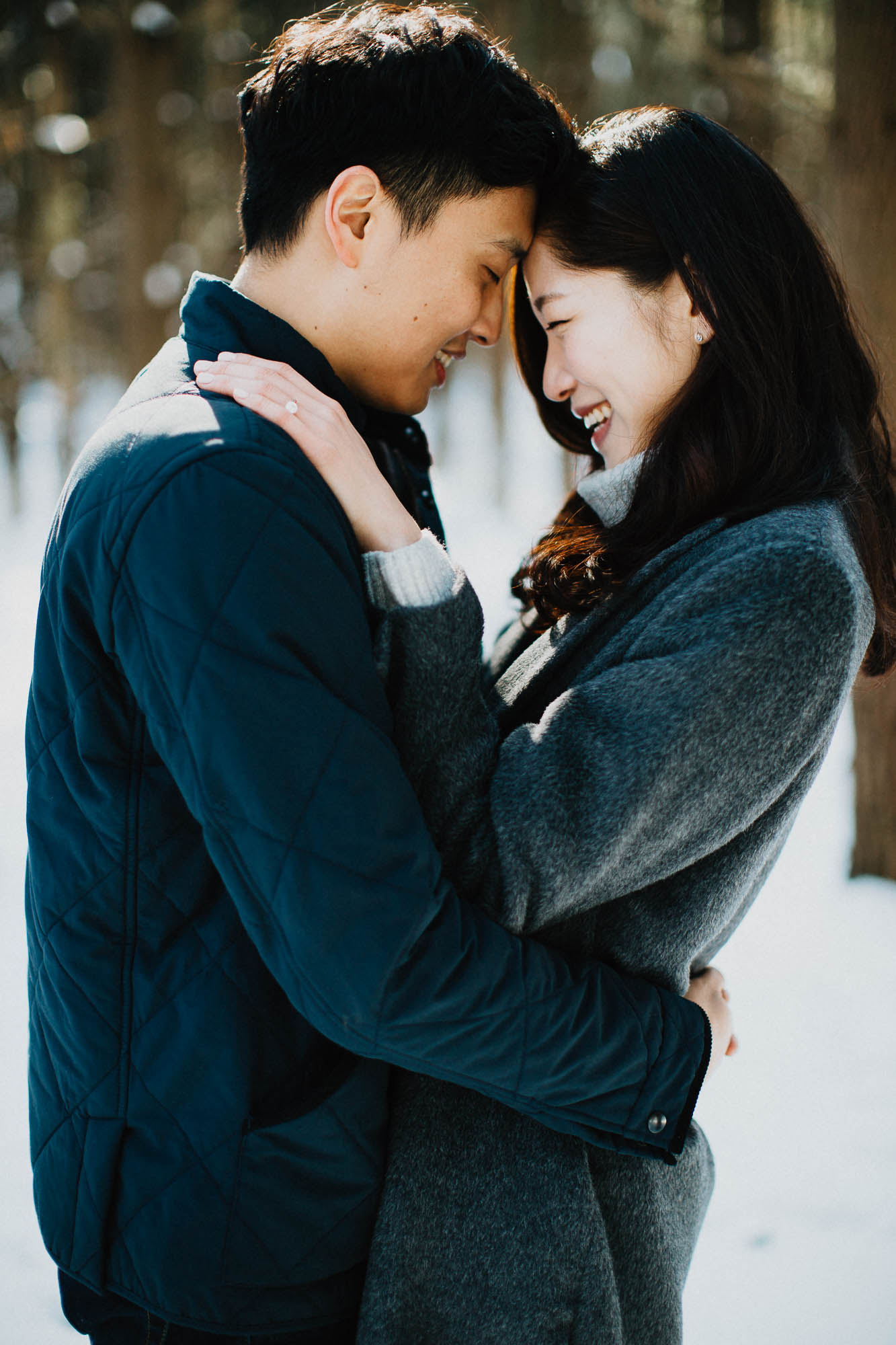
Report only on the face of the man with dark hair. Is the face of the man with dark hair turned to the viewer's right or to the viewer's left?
to the viewer's right

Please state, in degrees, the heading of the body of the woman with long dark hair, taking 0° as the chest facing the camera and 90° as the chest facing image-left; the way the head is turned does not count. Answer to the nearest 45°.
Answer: approximately 90°

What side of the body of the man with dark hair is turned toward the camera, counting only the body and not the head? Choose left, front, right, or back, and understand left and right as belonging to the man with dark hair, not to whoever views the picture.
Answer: right

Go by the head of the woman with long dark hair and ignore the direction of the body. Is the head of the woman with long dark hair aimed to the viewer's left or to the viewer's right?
to the viewer's left

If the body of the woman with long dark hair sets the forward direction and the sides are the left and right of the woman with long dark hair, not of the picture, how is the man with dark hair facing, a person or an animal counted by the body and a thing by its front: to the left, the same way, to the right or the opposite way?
the opposite way

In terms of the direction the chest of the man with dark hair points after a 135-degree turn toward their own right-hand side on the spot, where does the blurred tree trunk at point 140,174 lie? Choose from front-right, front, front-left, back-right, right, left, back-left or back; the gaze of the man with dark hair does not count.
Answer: back-right

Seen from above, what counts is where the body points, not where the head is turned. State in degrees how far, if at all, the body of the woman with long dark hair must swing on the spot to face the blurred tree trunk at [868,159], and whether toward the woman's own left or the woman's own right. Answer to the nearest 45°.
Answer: approximately 90° to the woman's own right

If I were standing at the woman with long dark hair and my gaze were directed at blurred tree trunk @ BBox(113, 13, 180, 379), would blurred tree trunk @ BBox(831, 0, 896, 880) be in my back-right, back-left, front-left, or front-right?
front-right
